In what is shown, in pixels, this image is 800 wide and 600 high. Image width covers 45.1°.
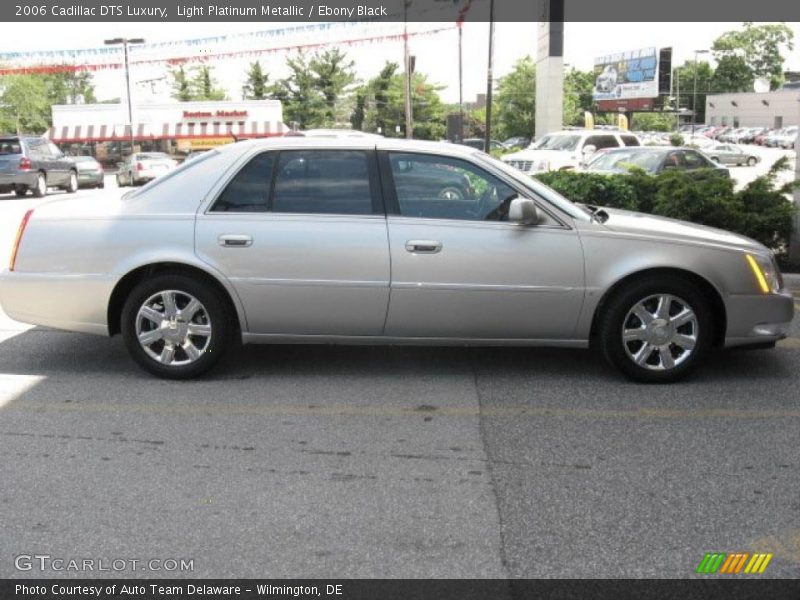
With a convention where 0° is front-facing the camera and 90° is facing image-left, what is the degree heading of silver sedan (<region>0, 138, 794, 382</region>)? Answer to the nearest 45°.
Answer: approximately 270°

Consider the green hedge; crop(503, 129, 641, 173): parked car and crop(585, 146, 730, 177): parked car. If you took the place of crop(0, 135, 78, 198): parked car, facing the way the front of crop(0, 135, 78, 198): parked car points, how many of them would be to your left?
0

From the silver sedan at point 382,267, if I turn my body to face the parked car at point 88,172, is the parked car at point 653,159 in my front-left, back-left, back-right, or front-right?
front-right

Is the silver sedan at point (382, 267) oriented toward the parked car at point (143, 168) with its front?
no

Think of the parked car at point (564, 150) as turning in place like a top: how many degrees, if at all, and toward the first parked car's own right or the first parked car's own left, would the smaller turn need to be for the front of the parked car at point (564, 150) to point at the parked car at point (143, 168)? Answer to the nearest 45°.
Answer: approximately 90° to the first parked car's own right

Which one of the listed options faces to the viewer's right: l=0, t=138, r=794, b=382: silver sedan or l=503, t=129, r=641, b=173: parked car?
the silver sedan

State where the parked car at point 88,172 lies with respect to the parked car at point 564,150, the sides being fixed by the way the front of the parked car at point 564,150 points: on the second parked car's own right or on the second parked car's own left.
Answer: on the second parked car's own right

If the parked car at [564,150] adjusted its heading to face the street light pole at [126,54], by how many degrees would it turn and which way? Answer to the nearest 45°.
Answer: approximately 90° to its right

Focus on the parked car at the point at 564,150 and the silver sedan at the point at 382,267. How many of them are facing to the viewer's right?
1

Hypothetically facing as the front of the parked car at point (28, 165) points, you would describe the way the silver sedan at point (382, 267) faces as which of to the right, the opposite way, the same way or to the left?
to the right

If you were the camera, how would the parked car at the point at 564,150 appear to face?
facing the viewer and to the left of the viewer

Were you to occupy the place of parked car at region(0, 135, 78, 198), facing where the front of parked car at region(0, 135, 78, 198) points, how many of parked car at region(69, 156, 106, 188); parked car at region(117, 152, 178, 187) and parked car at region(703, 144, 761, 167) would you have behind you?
0

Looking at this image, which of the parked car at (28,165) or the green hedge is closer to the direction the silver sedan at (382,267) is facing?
the green hedge

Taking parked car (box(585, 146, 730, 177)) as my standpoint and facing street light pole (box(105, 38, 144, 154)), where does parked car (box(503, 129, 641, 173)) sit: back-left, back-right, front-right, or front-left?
front-right

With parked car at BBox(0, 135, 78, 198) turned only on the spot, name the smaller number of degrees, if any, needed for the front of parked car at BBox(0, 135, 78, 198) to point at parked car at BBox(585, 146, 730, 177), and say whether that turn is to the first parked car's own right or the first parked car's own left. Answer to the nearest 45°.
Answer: approximately 90° to the first parked car's own right

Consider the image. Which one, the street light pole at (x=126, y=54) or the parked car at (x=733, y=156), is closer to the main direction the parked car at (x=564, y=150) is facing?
the street light pole
